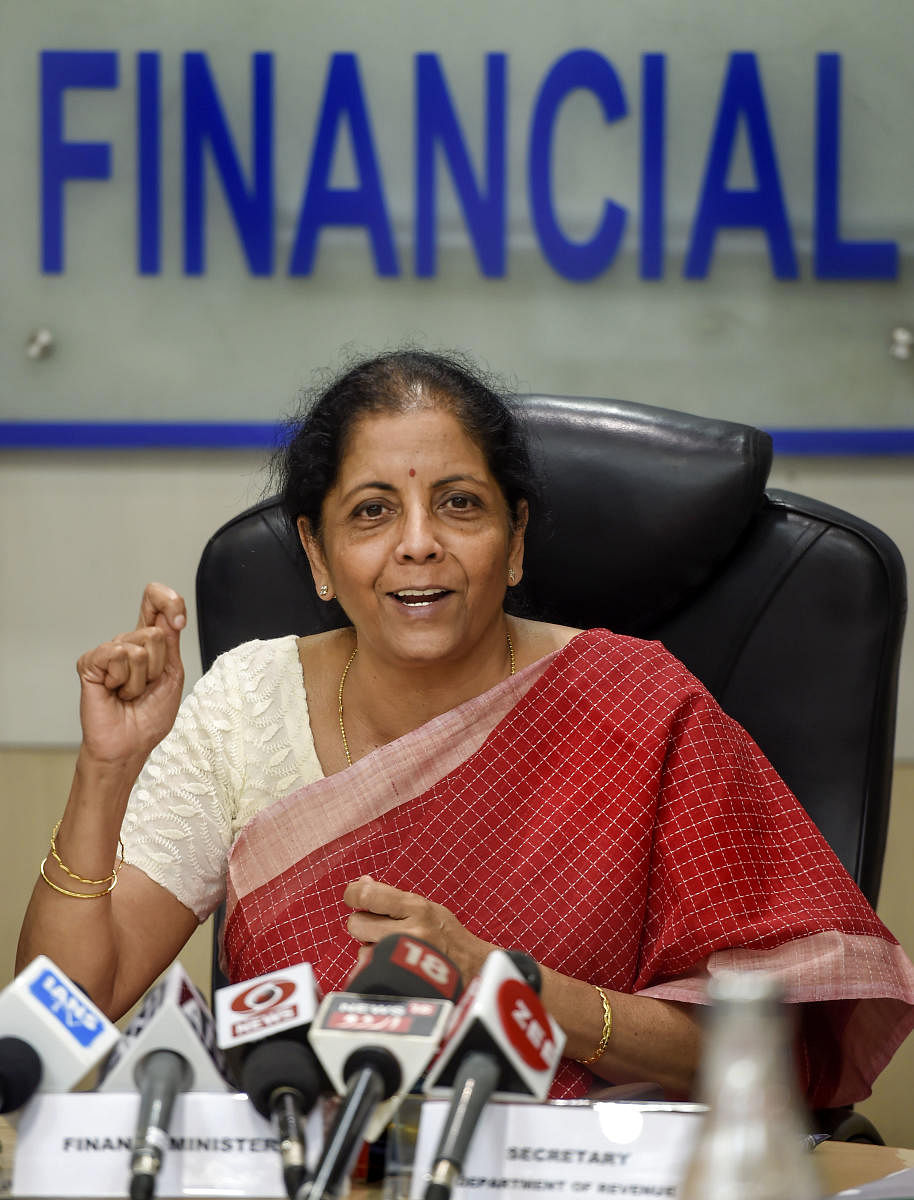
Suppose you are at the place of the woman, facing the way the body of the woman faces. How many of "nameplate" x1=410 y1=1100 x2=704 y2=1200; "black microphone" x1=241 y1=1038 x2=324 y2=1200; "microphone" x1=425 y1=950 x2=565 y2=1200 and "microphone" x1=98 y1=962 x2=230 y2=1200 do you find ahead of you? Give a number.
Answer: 4

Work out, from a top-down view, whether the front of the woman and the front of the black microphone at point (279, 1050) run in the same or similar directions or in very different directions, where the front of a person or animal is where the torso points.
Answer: very different directions

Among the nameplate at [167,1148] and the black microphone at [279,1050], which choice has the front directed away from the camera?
the black microphone

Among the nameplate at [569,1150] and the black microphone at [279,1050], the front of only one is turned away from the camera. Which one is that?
the black microphone

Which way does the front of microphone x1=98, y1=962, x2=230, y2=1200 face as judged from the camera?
facing away from the viewer

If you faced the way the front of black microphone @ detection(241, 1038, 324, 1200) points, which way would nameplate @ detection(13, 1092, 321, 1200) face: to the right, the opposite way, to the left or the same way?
the opposite way

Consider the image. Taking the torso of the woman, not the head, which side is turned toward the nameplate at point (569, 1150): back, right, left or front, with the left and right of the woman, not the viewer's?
front

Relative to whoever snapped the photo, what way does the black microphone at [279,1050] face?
facing away from the viewer

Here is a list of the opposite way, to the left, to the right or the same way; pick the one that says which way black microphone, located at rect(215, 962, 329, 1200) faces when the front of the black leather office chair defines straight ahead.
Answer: the opposite way
